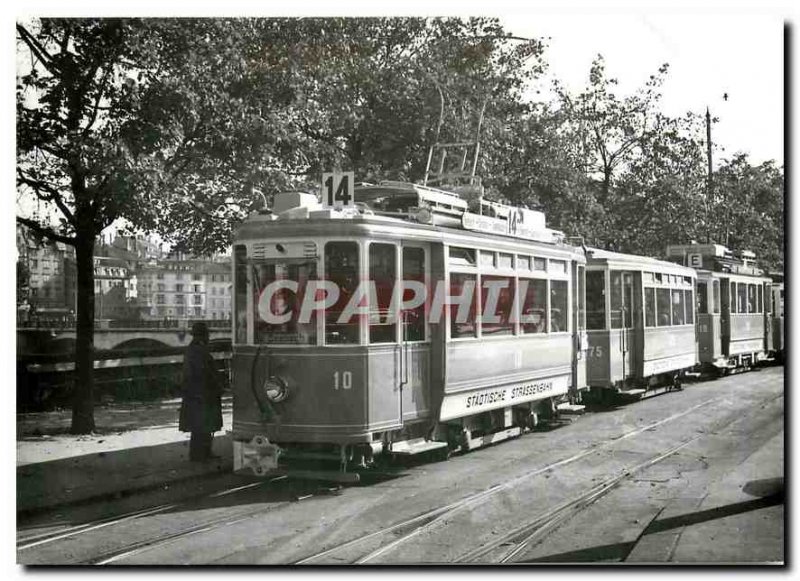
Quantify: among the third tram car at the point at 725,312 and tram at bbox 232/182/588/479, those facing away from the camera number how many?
0

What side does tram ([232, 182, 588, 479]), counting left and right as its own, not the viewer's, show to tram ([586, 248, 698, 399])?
back

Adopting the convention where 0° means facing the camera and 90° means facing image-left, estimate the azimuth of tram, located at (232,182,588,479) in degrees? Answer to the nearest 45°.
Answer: approximately 45°

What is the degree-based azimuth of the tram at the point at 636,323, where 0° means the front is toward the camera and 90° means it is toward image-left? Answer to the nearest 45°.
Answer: approximately 45°

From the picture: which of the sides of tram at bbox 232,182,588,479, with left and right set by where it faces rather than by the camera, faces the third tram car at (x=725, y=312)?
back

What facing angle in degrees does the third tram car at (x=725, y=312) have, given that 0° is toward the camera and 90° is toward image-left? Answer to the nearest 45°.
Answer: approximately 45°

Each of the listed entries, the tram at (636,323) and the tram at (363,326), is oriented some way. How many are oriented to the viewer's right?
0

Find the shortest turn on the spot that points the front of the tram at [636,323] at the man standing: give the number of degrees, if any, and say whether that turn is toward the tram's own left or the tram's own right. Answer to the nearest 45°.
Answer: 0° — it already faces them

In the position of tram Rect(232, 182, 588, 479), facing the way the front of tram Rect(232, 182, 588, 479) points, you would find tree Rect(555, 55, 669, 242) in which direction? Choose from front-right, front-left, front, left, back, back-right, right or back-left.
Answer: back
